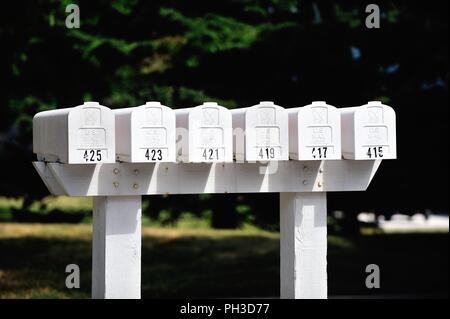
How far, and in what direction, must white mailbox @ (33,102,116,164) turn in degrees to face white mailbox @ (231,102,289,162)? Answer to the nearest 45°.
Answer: approximately 45° to its left

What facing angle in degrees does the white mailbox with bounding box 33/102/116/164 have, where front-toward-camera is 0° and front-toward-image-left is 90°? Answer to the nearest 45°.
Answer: approximately 315°

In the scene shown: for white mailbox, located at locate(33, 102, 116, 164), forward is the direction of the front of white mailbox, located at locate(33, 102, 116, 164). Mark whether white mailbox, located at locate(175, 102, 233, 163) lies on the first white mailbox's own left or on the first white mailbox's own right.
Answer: on the first white mailbox's own left
